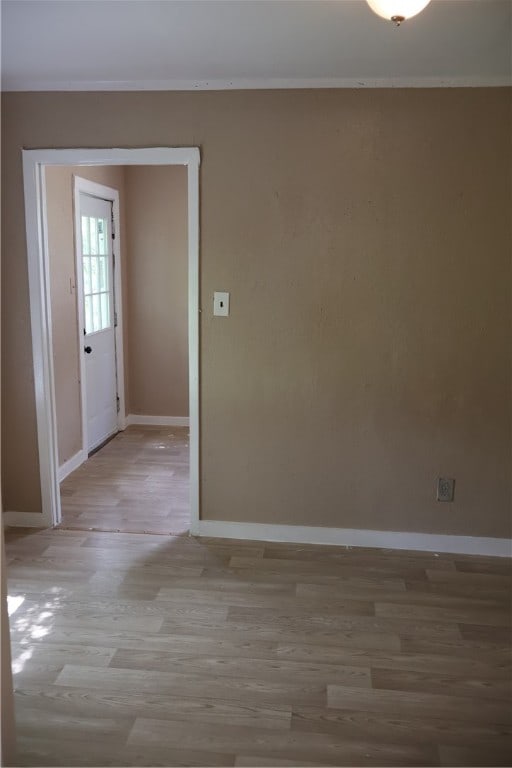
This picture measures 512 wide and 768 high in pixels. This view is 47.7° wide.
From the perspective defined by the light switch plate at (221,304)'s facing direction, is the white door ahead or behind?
behind

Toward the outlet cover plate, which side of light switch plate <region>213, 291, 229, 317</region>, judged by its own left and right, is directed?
left

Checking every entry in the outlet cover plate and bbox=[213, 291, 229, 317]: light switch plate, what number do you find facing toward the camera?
2

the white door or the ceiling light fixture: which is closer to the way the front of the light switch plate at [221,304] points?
the ceiling light fixture

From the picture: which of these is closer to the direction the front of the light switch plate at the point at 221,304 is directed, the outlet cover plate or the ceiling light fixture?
the ceiling light fixture

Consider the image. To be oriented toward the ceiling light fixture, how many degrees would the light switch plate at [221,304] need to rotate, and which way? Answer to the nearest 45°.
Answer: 0° — it already faces it

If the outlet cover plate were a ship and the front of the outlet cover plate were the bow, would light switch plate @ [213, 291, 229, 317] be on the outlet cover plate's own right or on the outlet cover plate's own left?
on the outlet cover plate's own right

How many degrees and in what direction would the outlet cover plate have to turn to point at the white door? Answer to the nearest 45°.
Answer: approximately 90° to its right
